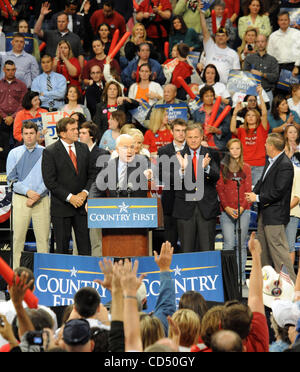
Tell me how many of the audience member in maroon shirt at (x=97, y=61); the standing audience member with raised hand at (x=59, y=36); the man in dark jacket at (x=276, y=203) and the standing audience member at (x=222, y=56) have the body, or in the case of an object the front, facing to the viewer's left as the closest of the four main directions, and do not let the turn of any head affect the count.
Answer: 1

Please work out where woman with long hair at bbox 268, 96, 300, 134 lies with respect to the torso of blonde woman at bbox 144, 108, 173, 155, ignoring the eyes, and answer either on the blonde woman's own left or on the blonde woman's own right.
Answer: on the blonde woman's own left

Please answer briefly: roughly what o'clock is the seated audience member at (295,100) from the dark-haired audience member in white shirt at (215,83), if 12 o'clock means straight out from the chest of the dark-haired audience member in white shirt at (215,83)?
the seated audience member at (295,100) is roughly at 9 o'clock from the dark-haired audience member in white shirt at (215,83).

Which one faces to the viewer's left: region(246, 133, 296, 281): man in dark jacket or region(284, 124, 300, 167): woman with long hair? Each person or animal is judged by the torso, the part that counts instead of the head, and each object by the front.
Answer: the man in dark jacket

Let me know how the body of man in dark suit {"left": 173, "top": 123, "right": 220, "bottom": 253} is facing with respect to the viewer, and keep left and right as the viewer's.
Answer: facing the viewer

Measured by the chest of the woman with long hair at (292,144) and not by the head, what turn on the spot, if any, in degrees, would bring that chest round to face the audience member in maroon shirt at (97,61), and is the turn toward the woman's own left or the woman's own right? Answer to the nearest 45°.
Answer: approximately 135° to the woman's own right

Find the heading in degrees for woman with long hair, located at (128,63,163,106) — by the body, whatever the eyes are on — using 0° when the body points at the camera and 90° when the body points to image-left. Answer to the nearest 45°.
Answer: approximately 0°

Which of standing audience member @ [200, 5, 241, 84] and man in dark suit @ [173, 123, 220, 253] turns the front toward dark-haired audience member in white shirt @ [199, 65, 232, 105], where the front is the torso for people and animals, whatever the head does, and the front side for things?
standing audience member @ [200, 5, 241, 84]

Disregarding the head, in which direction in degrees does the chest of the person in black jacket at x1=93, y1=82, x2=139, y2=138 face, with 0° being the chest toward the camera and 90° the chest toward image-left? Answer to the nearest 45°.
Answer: approximately 0°

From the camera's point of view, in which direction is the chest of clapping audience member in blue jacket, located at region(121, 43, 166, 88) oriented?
toward the camera

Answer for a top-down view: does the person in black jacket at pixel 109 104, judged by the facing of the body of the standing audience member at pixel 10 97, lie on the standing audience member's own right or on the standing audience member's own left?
on the standing audience member's own left

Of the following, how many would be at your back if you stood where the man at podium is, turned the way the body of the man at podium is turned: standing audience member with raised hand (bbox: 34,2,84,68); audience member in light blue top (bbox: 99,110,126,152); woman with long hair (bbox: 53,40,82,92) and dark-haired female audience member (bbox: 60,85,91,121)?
4

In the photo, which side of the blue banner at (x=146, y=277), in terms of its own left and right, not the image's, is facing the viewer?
front

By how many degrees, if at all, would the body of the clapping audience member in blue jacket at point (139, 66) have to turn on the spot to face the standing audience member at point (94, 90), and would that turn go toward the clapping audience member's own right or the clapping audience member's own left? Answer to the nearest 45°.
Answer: approximately 45° to the clapping audience member's own right
